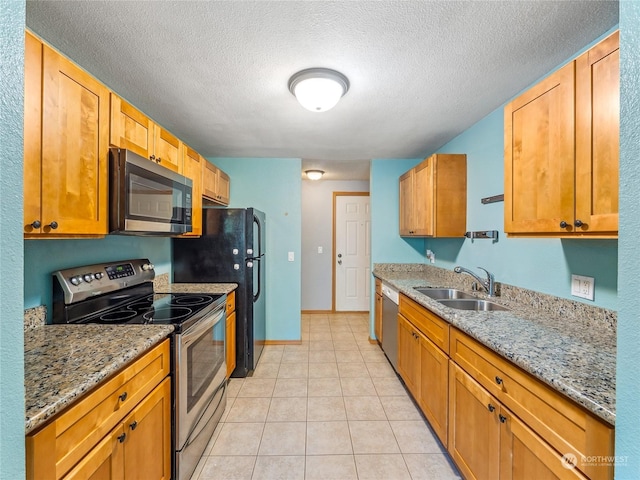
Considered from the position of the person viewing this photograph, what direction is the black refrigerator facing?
facing to the right of the viewer

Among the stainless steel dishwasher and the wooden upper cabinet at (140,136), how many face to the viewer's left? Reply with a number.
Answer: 1

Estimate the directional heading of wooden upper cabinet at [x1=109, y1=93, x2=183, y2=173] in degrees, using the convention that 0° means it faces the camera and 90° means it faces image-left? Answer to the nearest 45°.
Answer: approximately 315°

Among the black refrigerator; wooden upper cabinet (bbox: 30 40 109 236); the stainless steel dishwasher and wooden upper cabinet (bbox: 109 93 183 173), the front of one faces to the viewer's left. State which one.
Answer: the stainless steel dishwasher

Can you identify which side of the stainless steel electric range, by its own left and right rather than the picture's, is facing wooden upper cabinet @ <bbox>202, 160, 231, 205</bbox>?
left

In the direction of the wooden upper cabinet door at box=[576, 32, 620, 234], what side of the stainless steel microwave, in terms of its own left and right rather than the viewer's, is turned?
front

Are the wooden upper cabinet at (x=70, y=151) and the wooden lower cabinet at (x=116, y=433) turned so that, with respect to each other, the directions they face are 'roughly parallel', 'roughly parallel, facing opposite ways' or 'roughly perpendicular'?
roughly parallel

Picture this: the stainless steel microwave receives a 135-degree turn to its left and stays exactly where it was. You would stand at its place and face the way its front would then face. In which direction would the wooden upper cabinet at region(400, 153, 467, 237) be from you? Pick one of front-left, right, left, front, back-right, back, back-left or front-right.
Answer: right

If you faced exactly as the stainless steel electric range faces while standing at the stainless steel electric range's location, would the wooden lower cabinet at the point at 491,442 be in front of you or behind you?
in front

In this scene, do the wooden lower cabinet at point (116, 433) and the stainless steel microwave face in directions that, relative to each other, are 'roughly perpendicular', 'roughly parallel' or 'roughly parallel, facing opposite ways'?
roughly parallel

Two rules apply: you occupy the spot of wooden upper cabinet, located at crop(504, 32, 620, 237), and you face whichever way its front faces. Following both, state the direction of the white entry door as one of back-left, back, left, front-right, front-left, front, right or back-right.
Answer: right

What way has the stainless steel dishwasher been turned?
to the viewer's left

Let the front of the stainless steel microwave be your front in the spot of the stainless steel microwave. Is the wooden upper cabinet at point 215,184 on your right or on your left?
on your left

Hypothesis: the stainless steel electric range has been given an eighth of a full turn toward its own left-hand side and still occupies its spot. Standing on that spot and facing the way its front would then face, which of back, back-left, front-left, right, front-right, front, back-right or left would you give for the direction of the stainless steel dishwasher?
front

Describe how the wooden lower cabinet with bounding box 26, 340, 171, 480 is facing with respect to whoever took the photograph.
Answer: facing the viewer and to the right of the viewer

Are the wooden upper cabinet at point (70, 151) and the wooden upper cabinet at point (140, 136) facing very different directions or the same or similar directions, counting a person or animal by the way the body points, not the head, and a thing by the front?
same or similar directions

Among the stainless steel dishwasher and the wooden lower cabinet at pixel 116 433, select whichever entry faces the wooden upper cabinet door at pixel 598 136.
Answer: the wooden lower cabinet

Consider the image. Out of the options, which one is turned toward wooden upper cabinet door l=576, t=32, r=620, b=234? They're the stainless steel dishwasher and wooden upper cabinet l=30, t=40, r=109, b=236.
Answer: wooden upper cabinet l=30, t=40, r=109, b=236
